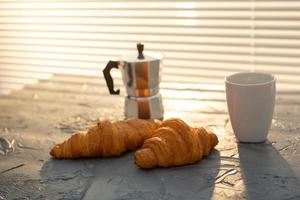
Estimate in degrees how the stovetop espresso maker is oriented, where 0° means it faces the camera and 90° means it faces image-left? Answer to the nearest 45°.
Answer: approximately 270°
